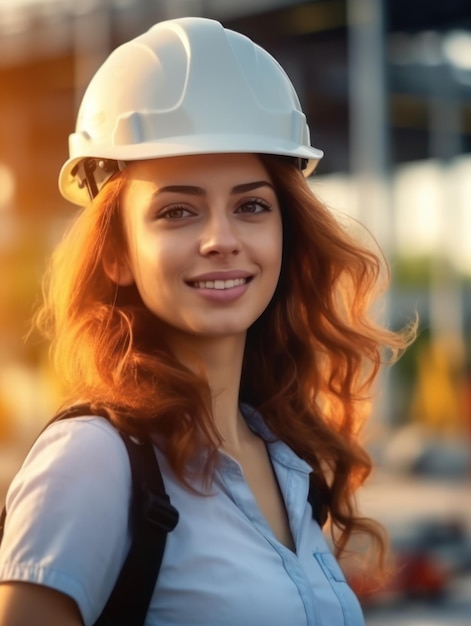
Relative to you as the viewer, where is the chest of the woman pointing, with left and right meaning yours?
facing the viewer and to the right of the viewer
